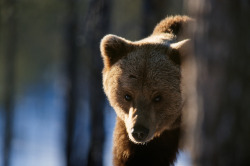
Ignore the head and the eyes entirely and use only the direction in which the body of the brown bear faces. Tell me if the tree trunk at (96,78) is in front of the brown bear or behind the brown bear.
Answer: behind

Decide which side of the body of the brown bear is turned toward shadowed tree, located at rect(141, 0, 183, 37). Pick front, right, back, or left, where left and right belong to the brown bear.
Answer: back

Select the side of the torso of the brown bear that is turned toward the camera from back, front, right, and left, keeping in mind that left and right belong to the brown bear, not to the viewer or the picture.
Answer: front

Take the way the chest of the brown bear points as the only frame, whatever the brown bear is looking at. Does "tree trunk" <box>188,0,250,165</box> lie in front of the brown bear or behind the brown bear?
in front
